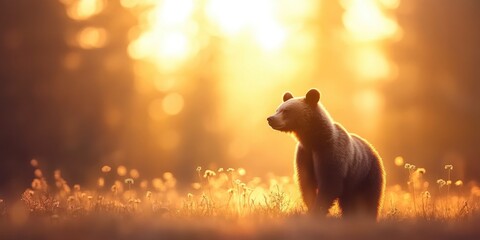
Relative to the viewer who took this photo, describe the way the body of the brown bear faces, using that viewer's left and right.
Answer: facing the viewer and to the left of the viewer

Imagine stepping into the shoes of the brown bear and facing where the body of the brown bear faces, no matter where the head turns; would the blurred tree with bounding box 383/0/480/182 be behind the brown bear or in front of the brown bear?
behind
